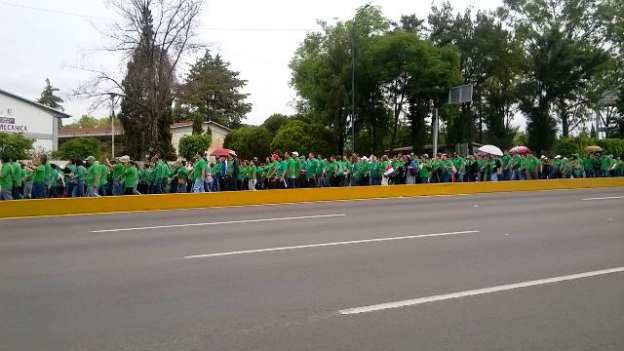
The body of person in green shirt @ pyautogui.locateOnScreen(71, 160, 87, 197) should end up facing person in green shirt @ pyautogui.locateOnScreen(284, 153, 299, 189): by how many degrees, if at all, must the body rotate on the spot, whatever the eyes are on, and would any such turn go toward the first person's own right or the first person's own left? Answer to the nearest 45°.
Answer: approximately 180°

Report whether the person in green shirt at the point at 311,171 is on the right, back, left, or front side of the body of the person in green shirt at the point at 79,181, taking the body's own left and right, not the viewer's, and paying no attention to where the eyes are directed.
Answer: back

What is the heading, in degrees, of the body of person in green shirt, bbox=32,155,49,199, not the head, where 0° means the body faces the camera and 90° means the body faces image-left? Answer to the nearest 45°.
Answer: approximately 90°

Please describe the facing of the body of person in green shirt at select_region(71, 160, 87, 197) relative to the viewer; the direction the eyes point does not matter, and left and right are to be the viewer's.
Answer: facing to the left of the viewer

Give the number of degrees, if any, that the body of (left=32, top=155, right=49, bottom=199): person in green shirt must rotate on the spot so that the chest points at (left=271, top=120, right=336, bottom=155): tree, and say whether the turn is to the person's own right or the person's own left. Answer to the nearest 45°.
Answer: approximately 135° to the person's own right

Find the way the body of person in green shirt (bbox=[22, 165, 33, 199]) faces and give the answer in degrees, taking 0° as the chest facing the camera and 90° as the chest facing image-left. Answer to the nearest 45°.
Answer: approximately 90°

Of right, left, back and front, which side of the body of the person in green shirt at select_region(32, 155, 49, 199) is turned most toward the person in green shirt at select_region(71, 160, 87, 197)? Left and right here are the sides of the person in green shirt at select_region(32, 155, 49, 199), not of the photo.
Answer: back

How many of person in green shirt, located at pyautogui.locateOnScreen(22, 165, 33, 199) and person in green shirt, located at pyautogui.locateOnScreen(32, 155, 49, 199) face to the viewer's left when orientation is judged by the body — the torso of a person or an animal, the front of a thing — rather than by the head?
2

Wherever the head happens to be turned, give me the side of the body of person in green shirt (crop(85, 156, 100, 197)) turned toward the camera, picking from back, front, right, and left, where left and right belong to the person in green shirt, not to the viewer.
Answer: left

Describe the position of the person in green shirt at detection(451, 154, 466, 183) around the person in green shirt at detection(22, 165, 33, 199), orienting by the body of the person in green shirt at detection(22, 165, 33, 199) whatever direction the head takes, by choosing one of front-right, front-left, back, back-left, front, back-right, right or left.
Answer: back

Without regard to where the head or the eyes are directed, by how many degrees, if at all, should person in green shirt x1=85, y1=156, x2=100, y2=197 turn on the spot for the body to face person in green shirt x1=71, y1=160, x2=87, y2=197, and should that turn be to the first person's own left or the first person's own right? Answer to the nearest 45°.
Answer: approximately 45° to the first person's own right
